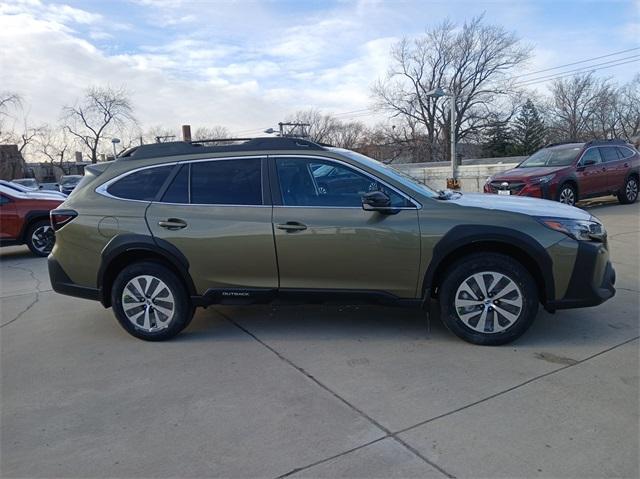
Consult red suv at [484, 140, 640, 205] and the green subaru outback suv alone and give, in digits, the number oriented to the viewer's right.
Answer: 1

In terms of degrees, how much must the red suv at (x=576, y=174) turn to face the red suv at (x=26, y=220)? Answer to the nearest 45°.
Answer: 0° — it already faces it

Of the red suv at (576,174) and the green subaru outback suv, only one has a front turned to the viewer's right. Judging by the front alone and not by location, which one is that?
the green subaru outback suv

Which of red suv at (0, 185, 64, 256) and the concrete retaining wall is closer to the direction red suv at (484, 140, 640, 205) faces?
the red suv

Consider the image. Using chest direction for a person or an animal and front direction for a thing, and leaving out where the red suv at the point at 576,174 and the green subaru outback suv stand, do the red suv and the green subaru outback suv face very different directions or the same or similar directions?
very different directions

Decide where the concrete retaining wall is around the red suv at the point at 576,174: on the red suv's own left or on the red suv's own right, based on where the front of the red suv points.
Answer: on the red suv's own right

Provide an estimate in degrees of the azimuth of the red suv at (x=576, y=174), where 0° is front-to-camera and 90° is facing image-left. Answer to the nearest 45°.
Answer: approximately 45°

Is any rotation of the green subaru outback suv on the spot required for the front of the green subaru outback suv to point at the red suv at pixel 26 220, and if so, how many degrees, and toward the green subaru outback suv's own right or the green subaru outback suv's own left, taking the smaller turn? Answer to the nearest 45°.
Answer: approximately 135° to the green subaru outback suv's own left

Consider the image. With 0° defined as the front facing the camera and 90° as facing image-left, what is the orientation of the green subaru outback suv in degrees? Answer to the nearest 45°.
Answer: approximately 270°

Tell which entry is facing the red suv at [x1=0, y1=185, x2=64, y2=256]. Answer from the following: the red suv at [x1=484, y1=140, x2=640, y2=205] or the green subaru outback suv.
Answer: the red suv at [x1=484, y1=140, x2=640, y2=205]

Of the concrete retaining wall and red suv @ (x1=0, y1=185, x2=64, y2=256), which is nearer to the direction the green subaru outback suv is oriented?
the concrete retaining wall
